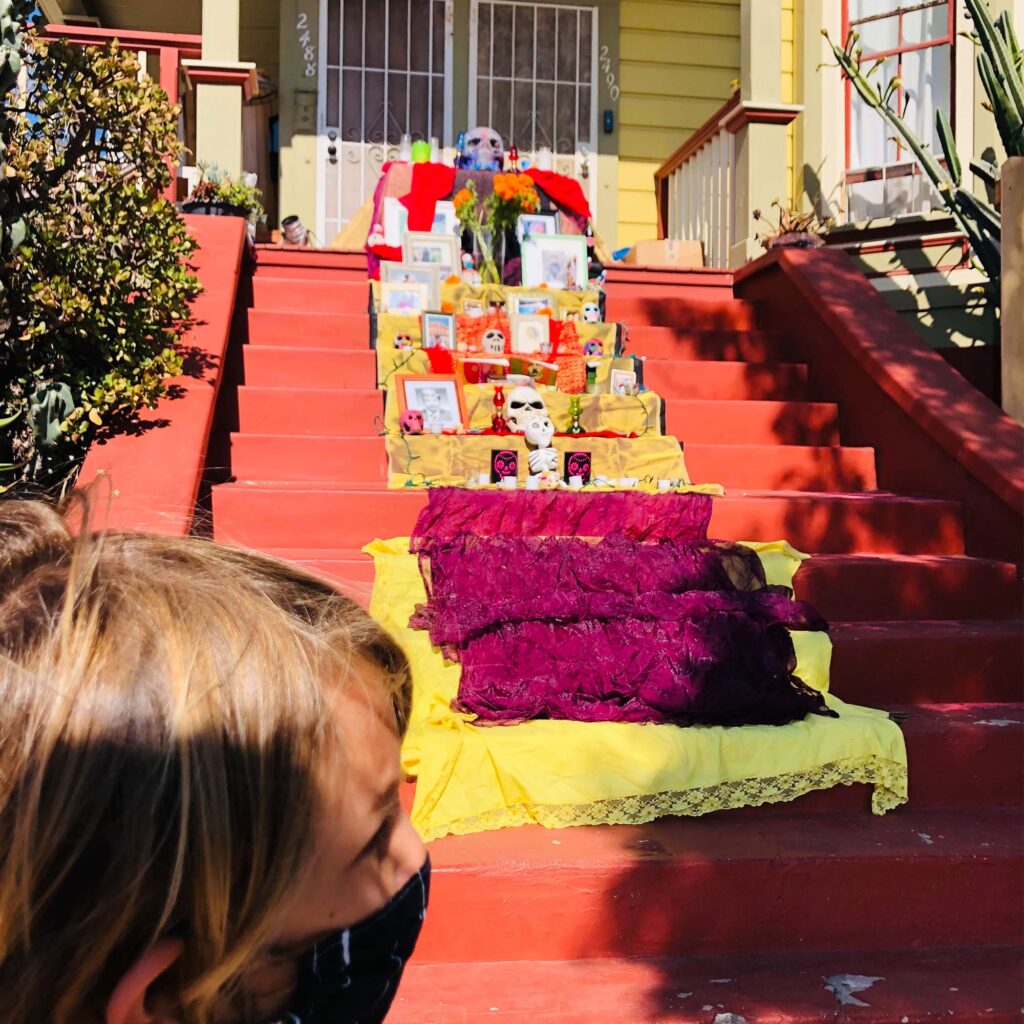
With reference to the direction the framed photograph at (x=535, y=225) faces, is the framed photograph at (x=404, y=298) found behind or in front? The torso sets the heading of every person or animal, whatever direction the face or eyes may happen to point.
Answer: in front

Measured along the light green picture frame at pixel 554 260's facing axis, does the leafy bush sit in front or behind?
in front

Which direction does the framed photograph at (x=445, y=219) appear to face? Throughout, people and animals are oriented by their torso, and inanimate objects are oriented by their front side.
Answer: toward the camera

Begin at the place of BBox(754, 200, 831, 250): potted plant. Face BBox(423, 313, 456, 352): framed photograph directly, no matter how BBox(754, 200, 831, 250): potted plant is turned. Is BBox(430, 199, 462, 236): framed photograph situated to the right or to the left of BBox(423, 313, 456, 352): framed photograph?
right

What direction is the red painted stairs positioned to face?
toward the camera

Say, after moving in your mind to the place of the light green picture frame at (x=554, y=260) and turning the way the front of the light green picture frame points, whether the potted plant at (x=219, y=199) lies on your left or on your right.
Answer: on your right

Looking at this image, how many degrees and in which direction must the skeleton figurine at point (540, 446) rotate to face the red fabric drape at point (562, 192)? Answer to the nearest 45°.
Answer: approximately 180°

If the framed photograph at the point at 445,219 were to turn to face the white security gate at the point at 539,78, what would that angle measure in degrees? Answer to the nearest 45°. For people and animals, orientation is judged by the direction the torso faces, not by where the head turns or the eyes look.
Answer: approximately 180°
